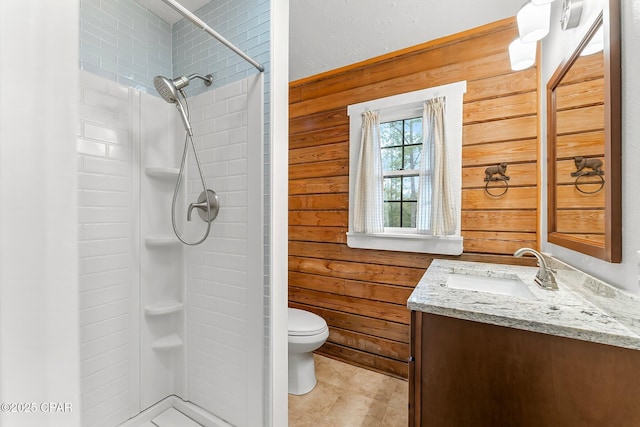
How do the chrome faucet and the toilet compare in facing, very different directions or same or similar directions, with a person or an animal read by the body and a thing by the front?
very different directions

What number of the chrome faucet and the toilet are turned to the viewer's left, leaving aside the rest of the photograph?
1

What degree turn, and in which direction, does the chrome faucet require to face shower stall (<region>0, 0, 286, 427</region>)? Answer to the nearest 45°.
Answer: approximately 45° to its left

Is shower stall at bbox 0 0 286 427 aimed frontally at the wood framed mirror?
yes

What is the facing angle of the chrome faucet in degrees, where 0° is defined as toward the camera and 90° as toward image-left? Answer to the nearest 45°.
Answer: approximately 90°

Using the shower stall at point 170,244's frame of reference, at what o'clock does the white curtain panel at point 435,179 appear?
The white curtain panel is roughly at 11 o'clock from the shower stall.

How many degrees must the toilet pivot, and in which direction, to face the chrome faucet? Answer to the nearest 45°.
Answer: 0° — it already faces it
